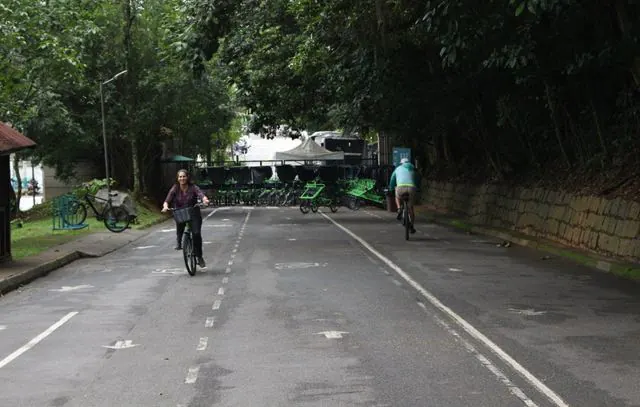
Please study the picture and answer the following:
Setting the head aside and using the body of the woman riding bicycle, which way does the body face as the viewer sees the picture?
toward the camera

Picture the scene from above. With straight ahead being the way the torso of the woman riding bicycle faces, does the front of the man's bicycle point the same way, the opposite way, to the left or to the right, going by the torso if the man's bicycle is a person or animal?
the opposite way

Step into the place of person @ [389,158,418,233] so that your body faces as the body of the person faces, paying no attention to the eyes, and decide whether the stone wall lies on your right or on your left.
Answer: on your right

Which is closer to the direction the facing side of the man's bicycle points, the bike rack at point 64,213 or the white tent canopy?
the white tent canopy

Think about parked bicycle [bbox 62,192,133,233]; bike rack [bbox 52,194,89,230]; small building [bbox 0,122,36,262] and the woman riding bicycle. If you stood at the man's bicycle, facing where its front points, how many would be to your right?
0

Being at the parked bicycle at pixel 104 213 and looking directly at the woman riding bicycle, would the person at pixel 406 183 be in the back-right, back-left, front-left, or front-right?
front-left

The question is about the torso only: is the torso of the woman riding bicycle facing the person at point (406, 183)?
no

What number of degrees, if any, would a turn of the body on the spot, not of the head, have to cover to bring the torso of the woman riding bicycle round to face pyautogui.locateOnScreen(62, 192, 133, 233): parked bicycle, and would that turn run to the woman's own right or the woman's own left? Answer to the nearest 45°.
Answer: approximately 180°

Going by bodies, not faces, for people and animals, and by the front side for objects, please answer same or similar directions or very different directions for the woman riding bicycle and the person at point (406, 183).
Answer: very different directions

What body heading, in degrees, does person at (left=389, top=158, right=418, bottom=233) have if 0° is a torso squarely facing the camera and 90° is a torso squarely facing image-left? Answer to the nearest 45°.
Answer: approximately 180°

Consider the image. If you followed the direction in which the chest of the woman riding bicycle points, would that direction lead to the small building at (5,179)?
no

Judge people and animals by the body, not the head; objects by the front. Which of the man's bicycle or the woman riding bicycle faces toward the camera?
the woman riding bicycle

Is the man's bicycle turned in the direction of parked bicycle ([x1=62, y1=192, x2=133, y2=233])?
no

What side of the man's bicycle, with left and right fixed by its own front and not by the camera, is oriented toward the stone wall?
right

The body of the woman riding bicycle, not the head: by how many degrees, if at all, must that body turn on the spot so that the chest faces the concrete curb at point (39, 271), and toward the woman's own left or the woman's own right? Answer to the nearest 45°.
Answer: approximately 135° to the woman's own right

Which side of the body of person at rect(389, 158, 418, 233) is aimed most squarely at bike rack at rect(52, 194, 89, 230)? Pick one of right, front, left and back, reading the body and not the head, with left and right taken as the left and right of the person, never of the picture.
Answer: left

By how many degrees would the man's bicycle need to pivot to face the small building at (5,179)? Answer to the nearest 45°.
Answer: approximately 135° to its left
